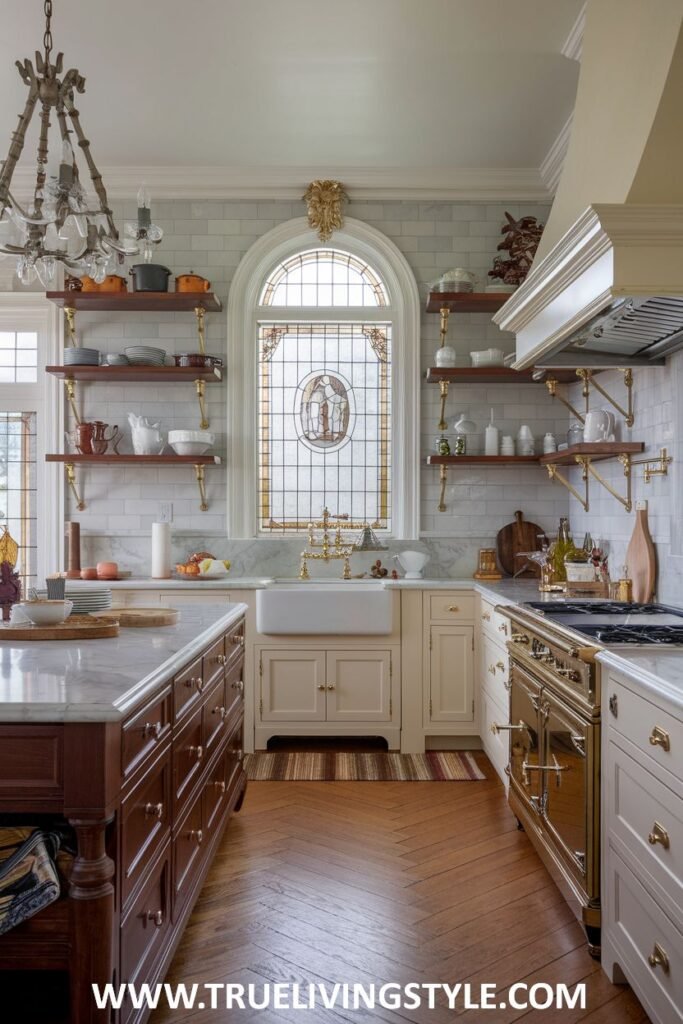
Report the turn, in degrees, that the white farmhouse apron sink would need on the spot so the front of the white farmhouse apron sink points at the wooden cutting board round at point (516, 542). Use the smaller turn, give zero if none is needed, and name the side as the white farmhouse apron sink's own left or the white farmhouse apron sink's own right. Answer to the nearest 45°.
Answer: approximately 135° to the white farmhouse apron sink's own left

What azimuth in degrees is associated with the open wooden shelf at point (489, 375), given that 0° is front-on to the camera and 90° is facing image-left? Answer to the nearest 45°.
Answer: approximately 0°

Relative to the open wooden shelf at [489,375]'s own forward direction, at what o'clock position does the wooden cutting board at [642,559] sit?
The wooden cutting board is roughly at 11 o'clock from the open wooden shelf.

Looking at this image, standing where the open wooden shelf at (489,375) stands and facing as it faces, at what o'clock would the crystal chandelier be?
The crystal chandelier is roughly at 1 o'clock from the open wooden shelf.

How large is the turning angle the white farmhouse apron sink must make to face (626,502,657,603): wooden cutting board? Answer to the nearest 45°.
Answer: approximately 45° to its left
